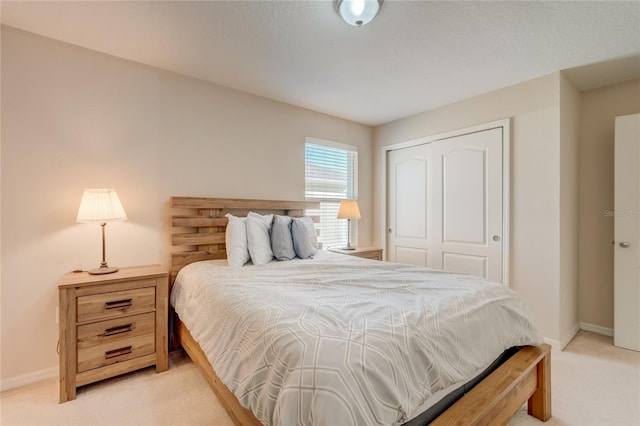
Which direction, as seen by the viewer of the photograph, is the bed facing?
facing the viewer and to the right of the viewer

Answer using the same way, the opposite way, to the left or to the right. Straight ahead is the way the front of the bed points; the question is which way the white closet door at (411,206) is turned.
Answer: to the right

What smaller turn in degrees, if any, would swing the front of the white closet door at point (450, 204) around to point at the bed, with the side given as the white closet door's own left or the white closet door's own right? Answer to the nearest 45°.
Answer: approximately 45° to the white closet door's own left

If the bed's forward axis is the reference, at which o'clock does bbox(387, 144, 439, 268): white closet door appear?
The white closet door is roughly at 8 o'clock from the bed.

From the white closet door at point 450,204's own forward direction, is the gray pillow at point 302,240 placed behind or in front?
in front

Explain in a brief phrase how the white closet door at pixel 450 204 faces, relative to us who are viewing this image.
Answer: facing the viewer and to the left of the viewer

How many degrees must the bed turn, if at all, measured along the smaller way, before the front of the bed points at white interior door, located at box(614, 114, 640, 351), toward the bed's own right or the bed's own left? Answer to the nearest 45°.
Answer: approximately 90° to the bed's own left

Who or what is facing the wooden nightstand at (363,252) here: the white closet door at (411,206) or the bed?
the white closet door

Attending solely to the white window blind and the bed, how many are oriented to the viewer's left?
0

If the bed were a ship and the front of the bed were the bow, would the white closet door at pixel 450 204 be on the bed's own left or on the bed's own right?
on the bed's own left
